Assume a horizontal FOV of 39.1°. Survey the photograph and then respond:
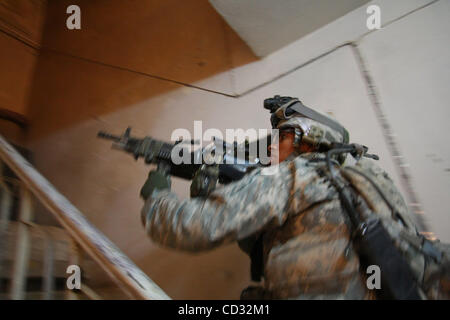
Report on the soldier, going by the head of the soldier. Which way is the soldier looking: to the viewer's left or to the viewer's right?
to the viewer's left

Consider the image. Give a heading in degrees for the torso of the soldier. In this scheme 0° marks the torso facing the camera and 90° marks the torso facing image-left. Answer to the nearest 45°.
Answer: approximately 90°
